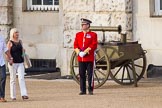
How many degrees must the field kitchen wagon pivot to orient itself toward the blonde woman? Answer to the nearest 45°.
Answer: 0° — it already faces them
